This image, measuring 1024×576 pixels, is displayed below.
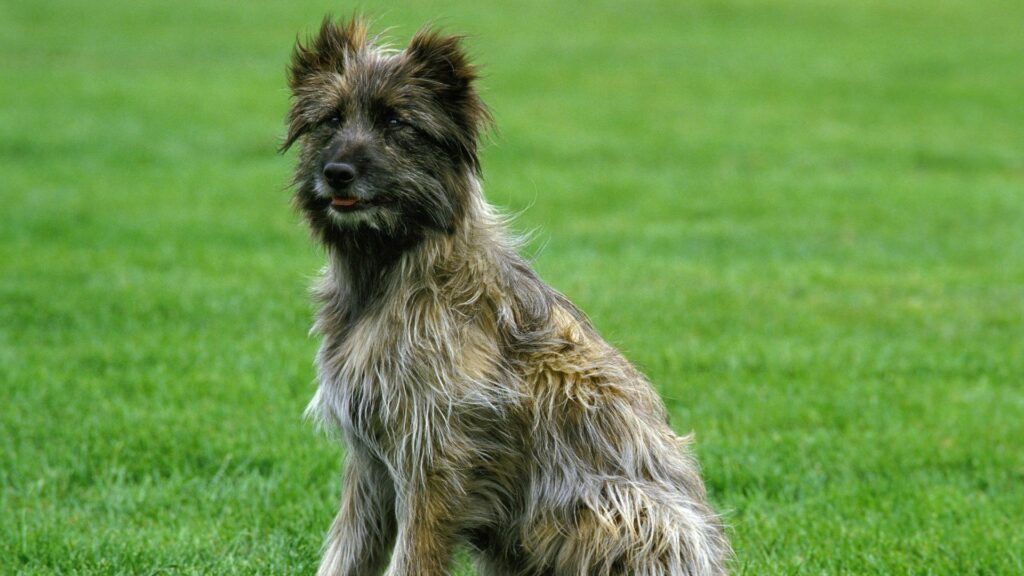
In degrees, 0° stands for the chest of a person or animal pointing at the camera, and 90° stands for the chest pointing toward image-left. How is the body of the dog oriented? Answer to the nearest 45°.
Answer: approximately 45°
